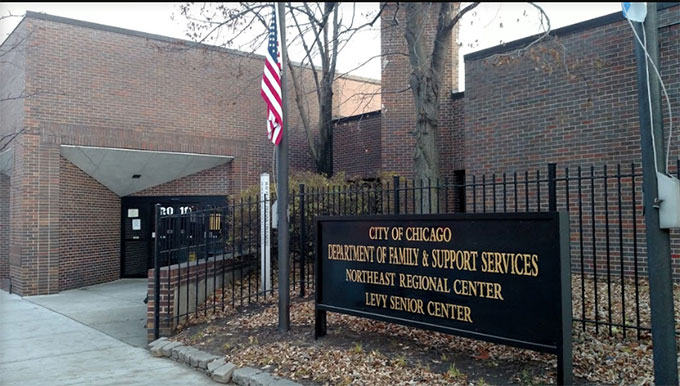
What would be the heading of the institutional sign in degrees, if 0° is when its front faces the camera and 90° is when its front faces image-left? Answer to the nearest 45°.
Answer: approximately 45°

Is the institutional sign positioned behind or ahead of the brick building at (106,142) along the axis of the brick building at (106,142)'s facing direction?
ahead

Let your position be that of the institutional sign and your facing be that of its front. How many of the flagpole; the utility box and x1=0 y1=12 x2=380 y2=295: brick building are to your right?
2

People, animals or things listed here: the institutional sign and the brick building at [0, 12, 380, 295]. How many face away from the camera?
0

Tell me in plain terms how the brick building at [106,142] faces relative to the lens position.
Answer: facing the viewer and to the right of the viewer

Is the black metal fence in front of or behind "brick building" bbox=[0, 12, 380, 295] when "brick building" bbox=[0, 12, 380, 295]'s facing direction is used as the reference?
in front

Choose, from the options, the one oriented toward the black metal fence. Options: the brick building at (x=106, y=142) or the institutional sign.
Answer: the brick building

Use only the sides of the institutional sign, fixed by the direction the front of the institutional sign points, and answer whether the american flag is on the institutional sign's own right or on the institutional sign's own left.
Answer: on the institutional sign's own right

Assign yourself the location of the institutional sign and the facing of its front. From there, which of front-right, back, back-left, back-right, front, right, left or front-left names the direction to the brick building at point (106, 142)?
right
